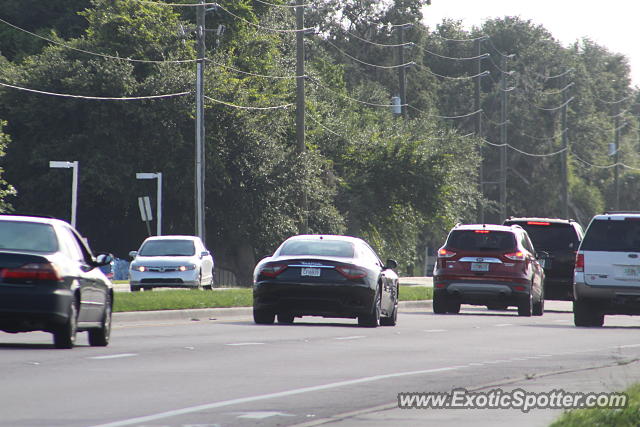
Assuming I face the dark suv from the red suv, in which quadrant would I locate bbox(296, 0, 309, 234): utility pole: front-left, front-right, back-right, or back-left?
front-left

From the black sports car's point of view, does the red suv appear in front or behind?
in front

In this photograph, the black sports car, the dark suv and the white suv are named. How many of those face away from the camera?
3

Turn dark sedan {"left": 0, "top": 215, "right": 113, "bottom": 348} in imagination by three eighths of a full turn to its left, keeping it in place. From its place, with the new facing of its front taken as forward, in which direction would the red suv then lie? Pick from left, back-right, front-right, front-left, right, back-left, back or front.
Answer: back

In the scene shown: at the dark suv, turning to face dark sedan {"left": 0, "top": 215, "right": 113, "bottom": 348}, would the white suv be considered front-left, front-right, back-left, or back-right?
front-left

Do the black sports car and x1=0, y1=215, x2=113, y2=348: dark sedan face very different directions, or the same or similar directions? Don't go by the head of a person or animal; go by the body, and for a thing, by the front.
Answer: same or similar directions

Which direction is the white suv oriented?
away from the camera

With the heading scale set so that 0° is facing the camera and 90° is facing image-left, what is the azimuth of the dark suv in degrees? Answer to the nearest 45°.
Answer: approximately 180°

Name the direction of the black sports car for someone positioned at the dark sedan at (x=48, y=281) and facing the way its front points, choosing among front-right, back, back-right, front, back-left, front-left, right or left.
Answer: front-right

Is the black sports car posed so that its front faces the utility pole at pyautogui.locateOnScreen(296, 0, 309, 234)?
yes

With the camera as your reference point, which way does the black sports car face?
facing away from the viewer

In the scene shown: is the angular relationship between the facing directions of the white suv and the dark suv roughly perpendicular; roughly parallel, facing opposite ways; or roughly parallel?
roughly parallel

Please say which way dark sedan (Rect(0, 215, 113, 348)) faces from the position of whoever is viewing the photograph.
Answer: facing away from the viewer

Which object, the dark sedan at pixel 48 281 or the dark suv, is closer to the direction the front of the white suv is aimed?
the dark suv

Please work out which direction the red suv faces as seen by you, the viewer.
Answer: facing away from the viewer

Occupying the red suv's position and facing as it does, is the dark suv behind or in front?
in front
